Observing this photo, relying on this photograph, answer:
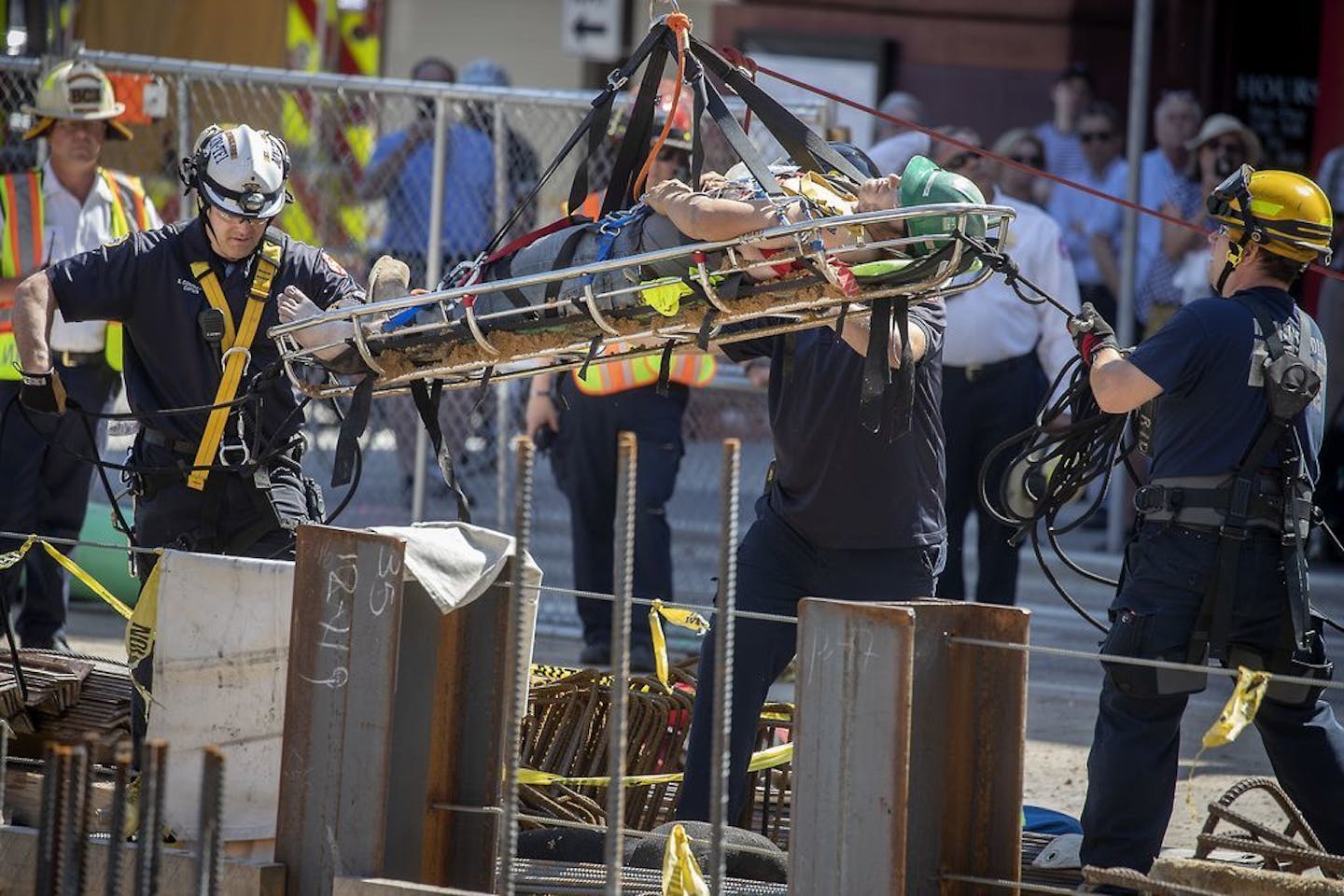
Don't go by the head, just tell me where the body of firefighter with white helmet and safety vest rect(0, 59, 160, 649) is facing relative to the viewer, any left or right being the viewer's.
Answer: facing the viewer

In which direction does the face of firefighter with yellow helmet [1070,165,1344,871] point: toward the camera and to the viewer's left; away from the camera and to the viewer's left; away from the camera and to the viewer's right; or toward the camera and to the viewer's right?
away from the camera and to the viewer's left

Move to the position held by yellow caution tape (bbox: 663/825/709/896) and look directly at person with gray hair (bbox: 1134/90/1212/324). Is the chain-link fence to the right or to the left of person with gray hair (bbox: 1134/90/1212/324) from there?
left

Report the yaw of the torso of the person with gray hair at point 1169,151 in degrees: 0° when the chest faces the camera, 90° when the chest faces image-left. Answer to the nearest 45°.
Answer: approximately 0°

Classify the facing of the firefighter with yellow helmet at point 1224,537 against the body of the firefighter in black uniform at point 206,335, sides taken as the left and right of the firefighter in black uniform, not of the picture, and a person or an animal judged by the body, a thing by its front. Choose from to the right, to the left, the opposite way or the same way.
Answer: the opposite way

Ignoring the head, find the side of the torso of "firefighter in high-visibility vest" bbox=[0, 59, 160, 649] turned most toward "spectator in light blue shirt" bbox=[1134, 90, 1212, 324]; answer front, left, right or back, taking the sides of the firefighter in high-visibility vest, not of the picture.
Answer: left

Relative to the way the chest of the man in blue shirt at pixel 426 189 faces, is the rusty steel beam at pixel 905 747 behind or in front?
in front

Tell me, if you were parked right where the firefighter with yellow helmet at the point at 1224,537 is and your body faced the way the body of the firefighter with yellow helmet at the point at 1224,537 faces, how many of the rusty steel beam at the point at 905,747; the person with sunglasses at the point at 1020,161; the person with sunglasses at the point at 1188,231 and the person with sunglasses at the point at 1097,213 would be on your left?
1

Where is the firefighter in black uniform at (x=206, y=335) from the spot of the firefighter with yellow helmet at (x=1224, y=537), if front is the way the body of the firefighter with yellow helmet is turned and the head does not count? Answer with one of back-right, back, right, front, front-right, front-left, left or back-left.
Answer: front-left

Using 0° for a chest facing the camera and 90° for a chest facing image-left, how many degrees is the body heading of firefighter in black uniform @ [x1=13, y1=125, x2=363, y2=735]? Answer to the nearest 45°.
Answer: approximately 0°

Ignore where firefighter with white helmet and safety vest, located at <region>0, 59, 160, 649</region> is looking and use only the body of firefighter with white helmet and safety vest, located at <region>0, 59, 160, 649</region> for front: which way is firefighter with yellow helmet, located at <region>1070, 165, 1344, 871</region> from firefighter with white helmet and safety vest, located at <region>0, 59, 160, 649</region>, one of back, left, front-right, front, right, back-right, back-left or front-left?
front-left
